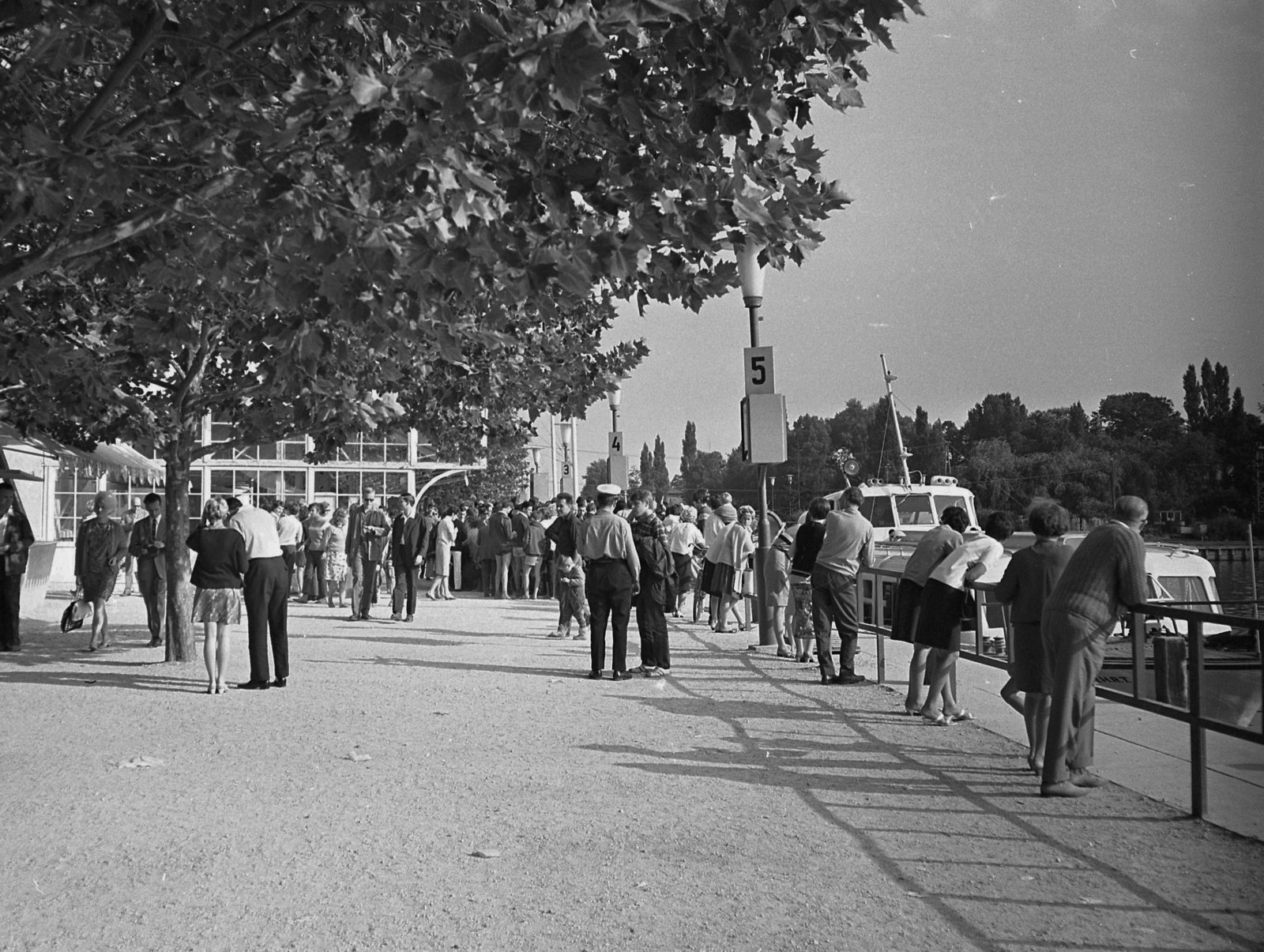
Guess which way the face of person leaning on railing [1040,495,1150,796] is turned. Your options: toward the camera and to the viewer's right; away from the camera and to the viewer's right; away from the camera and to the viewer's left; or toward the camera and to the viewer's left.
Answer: away from the camera and to the viewer's right

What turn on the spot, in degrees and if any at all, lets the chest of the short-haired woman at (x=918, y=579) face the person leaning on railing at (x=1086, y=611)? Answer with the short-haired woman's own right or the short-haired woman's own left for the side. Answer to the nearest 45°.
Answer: approximately 135° to the short-haired woman's own right

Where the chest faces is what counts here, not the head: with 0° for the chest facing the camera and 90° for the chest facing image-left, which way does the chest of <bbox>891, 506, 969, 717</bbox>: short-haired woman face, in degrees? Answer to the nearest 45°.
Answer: approximately 225°

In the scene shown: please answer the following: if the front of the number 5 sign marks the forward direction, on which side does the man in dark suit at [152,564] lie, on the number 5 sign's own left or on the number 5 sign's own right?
on the number 5 sign's own right

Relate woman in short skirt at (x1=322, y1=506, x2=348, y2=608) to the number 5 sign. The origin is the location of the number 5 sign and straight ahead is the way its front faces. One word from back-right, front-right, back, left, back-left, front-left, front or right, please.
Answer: back-right

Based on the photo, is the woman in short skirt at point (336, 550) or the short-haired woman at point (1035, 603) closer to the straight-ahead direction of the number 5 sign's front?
the short-haired woman

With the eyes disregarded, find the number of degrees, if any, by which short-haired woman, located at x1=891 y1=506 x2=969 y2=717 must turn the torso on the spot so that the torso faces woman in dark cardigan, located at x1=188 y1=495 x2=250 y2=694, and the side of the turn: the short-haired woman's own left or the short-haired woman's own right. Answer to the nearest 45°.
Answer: approximately 135° to the short-haired woman's own left

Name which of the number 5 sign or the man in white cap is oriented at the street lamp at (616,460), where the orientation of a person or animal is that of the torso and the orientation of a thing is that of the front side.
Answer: the man in white cap

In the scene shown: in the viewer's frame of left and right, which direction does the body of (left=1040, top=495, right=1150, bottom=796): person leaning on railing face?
facing away from the viewer and to the right of the viewer

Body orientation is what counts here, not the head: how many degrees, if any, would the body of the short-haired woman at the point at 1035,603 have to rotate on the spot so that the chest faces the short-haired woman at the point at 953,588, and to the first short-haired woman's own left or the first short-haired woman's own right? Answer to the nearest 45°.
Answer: approximately 45° to the first short-haired woman's own left

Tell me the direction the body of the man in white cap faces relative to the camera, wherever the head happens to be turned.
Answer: away from the camera

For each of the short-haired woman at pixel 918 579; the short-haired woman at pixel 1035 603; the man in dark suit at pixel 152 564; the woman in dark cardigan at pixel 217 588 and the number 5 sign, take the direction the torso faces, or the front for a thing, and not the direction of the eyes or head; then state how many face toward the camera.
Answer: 2

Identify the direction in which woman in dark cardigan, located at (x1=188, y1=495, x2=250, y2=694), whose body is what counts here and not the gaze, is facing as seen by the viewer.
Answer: away from the camera

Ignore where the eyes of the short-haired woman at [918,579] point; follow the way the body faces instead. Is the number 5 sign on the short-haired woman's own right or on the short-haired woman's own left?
on the short-haired woman's own left

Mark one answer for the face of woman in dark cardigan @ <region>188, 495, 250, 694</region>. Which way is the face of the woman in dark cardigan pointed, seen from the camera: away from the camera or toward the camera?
away from the camera
